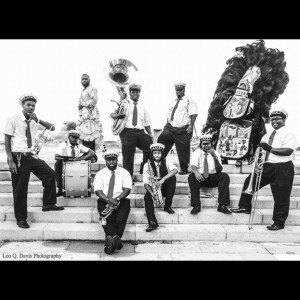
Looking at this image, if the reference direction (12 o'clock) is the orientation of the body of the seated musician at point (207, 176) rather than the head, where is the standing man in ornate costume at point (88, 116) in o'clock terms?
The standing man in ornate costume is roughly at 4 o'clock from the seated musician.

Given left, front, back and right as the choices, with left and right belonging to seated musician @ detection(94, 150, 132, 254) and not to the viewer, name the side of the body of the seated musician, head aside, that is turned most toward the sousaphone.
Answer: back

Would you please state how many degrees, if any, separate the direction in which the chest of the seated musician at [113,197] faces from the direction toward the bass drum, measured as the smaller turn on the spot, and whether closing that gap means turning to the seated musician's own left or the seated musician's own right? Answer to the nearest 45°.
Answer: approximately 135° to the seated musician's own right

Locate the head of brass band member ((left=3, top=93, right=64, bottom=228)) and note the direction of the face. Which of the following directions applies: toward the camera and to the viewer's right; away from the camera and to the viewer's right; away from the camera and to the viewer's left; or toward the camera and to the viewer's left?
toward the camera and to the viewer's right

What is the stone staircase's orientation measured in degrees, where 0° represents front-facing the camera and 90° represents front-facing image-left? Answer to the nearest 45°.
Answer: approximately 0°

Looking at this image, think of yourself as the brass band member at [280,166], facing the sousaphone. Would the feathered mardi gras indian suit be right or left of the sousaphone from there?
right

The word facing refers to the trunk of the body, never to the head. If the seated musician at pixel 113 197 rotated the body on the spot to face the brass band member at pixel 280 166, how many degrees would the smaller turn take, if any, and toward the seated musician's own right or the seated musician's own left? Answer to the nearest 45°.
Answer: approximately 90° to the seated musician's own left
